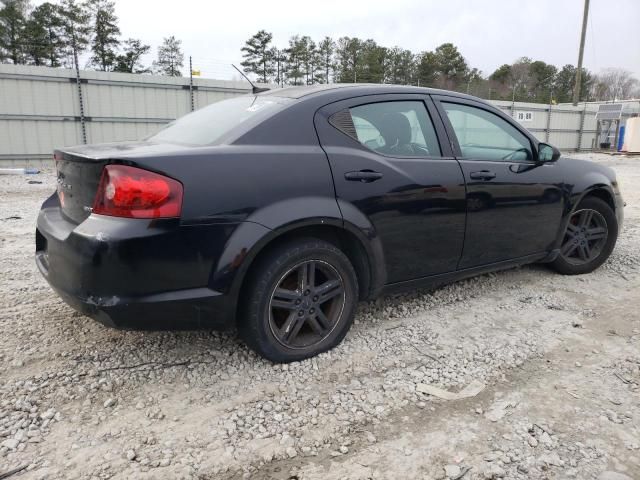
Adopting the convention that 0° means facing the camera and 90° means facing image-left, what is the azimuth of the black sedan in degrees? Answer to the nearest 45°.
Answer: approximately 225°

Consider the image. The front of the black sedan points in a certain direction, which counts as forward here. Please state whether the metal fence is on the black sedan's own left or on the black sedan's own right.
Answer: on the black sedan's own left

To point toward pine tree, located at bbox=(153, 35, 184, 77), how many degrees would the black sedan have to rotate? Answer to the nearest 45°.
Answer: approximately 45° to its left

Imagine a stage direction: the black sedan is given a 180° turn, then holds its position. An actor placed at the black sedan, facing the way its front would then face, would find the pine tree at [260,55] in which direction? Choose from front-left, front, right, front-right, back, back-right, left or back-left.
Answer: back-right

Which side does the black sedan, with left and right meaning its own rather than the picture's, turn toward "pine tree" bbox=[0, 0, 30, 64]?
left

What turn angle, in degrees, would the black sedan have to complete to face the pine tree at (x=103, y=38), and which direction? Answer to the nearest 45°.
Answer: approximately 90° to its left

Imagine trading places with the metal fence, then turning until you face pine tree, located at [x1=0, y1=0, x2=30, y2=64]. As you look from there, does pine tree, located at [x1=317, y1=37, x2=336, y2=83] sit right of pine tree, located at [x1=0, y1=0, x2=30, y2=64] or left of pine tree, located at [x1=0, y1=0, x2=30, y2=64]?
right

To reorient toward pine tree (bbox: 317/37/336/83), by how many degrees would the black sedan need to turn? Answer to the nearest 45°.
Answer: approximately 45° to its left
